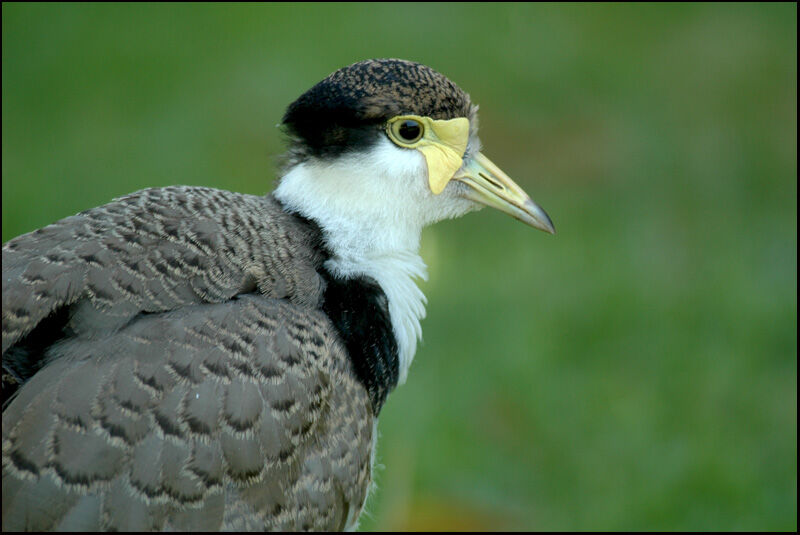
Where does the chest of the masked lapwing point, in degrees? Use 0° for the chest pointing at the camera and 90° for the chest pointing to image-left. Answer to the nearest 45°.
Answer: approximately 270°
